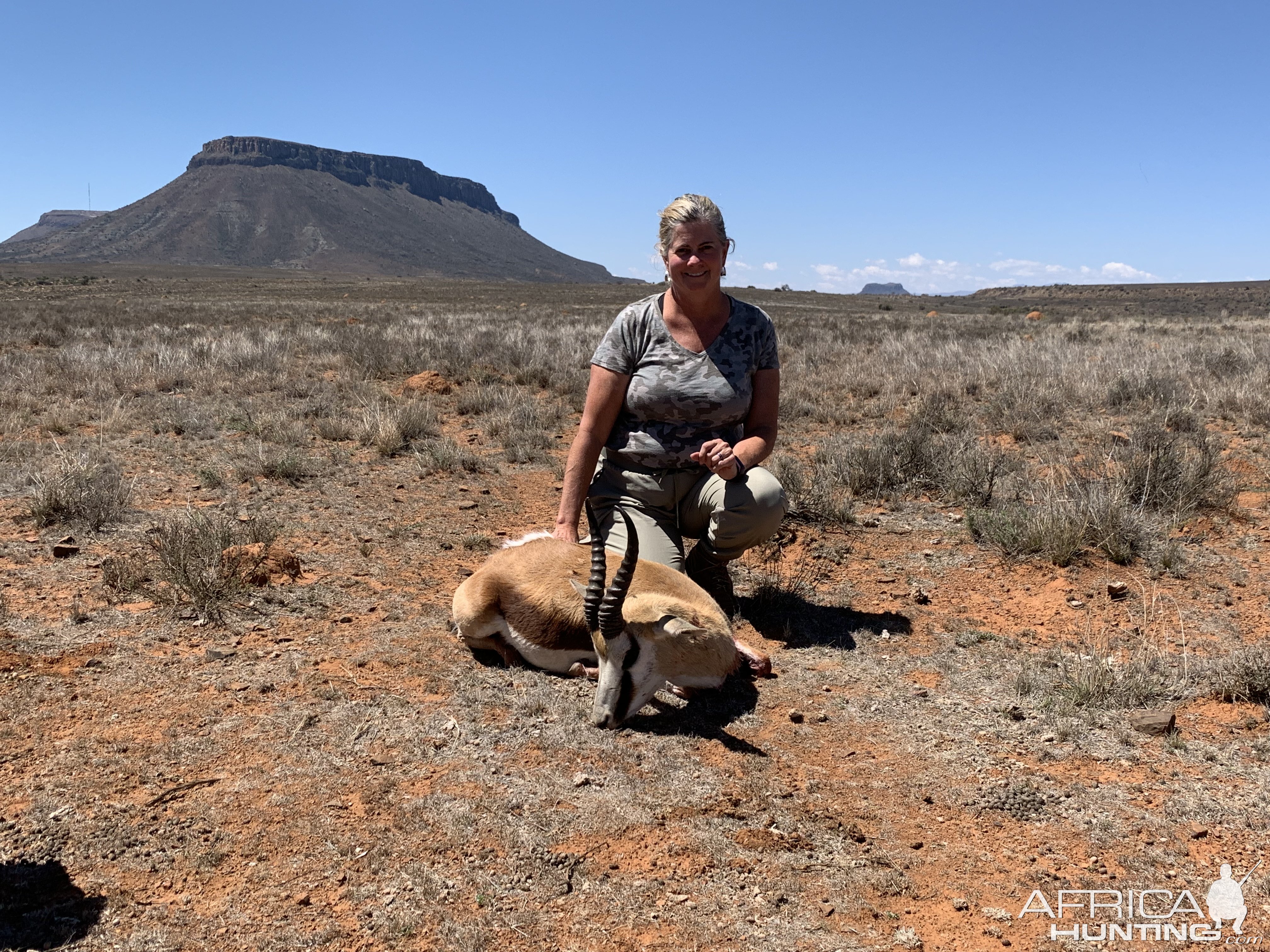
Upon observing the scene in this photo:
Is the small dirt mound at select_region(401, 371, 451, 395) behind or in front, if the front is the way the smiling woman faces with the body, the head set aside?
behind

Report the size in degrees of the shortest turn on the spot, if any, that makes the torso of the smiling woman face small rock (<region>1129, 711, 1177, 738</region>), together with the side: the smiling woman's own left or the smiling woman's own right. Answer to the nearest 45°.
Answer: approximately 45° to the smiling woman's own left

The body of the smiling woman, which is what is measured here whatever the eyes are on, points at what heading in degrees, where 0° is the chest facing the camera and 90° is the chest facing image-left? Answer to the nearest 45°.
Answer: approximately 0°

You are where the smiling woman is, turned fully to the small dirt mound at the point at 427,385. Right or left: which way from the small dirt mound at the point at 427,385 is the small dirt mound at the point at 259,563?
left

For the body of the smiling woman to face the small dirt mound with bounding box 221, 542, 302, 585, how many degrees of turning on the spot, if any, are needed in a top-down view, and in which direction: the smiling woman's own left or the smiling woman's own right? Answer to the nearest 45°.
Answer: approximately 90° to the smiling woman's own right
